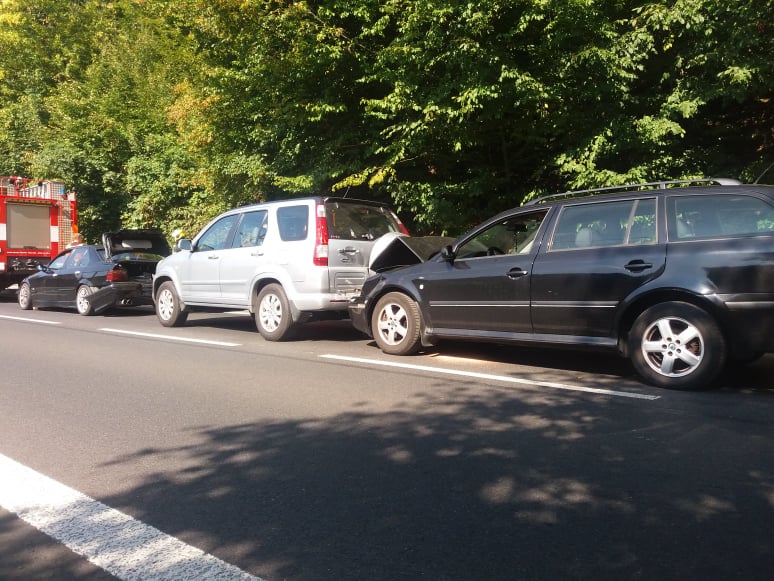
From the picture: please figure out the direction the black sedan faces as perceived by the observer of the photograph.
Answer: facing away from the viewer and to the left of the viewer

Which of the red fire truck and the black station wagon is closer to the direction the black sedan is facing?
the red fire truck

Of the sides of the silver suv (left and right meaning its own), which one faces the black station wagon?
back

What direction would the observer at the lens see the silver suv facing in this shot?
facing away from the viewer and to the left of the viewer

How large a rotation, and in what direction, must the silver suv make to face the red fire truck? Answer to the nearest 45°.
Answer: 0° — it already faces it

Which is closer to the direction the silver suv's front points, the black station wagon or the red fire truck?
the red fire truck

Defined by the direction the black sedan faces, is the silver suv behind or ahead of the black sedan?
behind

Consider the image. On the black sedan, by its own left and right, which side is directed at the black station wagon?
back

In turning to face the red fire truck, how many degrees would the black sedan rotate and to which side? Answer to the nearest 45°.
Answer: approximately 45° to its right

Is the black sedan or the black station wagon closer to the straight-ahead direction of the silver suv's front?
the black sedan

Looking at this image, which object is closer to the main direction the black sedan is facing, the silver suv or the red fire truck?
the red fire truck
